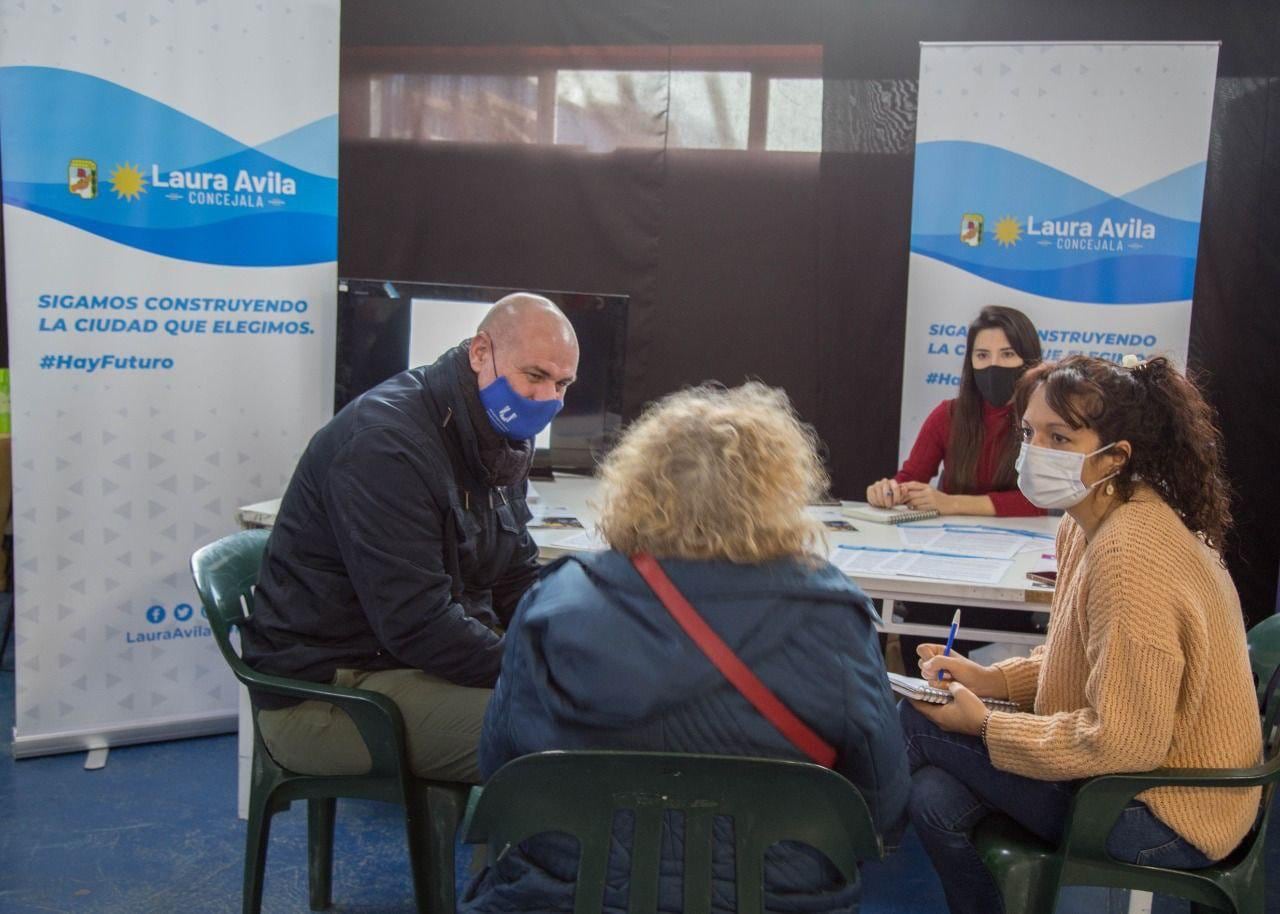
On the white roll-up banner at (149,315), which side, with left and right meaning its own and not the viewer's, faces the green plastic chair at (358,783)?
front

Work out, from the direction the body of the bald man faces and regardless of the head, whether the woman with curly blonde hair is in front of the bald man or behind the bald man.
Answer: in front

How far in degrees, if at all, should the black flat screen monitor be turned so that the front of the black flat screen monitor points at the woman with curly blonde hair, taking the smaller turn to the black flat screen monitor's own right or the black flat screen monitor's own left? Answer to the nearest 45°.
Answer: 0° — it already faces them

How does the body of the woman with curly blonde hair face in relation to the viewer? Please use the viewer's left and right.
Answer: facing away from the viewer

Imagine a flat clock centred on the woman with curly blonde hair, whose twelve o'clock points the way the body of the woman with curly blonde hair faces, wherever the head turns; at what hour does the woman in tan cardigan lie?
The woman in tan cardigan is roughly at 2 o'clock from the woman with curly blonde hair.

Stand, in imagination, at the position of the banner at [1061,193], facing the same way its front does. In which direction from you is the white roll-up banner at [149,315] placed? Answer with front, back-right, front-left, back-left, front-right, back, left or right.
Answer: front-right

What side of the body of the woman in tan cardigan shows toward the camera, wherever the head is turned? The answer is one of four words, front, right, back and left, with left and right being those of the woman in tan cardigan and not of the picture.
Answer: left

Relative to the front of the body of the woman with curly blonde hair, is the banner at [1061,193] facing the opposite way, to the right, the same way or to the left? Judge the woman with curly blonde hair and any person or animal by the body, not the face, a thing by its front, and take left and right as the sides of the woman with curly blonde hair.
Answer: the opposite way

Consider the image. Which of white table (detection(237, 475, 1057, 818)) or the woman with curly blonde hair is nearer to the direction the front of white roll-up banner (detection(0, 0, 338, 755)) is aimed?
the woman with curly blonde hair

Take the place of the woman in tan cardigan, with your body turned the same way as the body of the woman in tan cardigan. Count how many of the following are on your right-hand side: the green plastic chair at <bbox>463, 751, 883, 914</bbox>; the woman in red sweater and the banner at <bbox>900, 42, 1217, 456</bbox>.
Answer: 2

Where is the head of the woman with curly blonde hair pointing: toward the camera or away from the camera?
away from the camera

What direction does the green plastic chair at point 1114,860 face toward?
to the viewer's left

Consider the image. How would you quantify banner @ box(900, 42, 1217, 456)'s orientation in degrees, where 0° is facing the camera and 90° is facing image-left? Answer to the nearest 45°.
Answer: approximately 0°

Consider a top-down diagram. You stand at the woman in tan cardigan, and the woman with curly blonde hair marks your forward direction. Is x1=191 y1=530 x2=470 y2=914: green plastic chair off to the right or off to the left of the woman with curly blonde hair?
right
